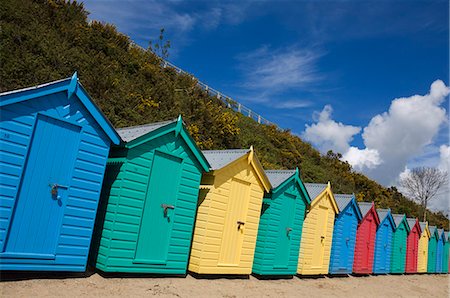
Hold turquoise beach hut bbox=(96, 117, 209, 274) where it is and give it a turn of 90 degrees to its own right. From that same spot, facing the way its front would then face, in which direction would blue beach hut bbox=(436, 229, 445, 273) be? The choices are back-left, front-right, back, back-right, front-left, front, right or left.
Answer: back

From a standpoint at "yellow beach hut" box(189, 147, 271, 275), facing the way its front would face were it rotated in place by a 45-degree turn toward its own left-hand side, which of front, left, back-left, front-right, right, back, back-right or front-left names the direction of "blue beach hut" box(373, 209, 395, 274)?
front-left

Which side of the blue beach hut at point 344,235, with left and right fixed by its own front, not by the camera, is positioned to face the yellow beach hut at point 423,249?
left

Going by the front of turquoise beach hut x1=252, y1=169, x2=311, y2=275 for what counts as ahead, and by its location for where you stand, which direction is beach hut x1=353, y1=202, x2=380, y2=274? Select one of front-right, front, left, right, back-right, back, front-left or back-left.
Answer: left

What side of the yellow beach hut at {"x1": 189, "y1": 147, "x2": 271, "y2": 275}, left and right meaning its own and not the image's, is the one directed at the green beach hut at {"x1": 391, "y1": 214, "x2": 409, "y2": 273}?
left

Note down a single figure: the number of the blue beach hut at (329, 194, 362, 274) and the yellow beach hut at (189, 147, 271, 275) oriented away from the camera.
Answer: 0

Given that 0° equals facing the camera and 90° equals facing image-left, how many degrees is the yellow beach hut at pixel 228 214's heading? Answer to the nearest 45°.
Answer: approximately 315°

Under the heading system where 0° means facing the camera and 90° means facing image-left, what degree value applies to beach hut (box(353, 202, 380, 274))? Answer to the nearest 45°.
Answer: approximately 315°

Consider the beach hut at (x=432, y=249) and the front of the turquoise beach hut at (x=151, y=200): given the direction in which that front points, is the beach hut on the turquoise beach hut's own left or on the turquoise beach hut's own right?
on the turquoise beach hut's own left

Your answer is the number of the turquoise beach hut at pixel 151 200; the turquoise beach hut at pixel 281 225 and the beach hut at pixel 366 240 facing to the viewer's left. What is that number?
0

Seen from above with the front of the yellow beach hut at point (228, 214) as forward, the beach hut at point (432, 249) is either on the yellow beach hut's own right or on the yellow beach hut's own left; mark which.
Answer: on the yellow beach hut's own left

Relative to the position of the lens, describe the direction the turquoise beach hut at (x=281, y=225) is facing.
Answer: facing the viewer and to the right of the viewer
